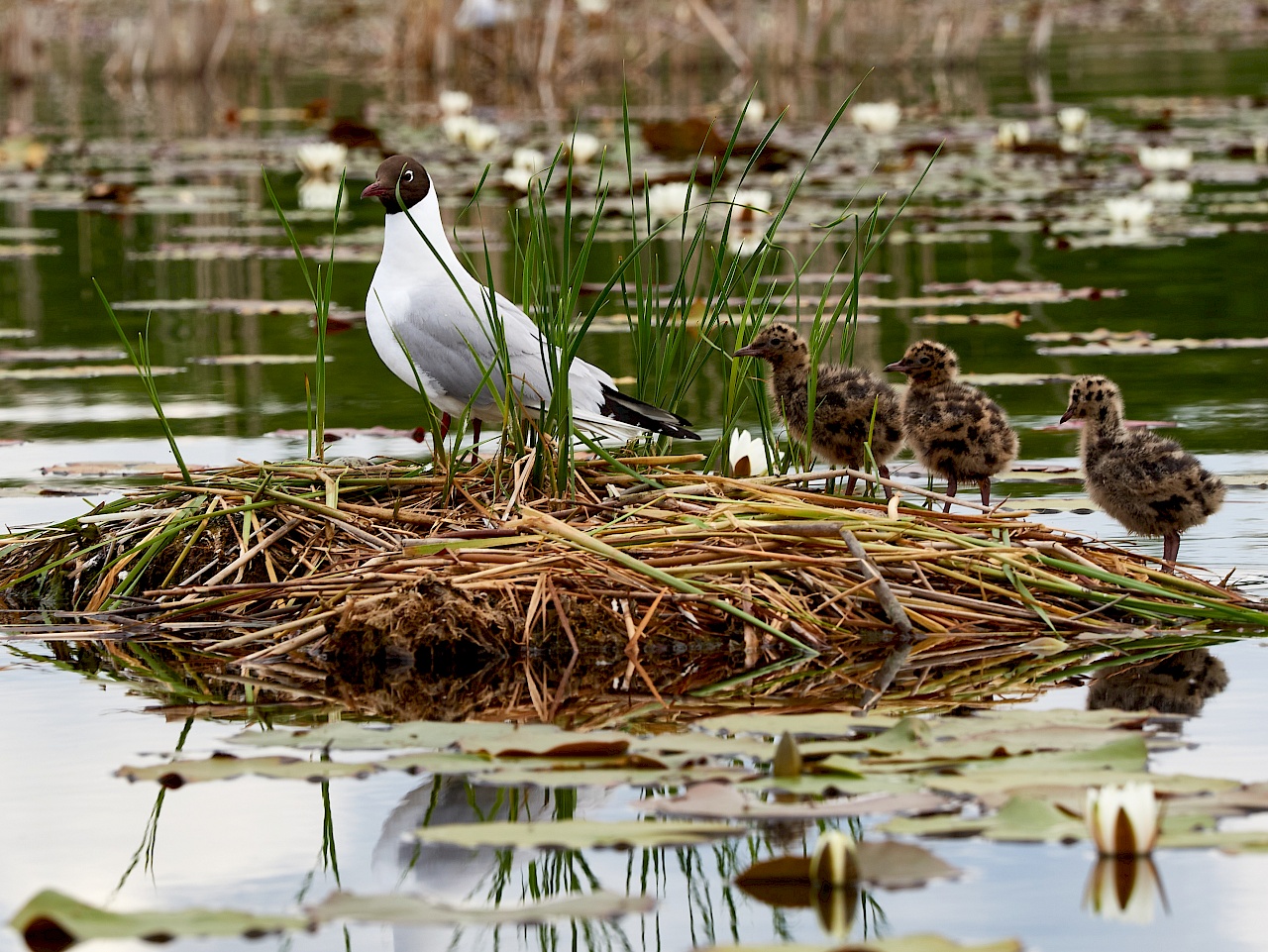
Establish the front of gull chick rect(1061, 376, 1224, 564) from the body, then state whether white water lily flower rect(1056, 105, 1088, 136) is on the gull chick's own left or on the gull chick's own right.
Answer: on the gull chick's own right

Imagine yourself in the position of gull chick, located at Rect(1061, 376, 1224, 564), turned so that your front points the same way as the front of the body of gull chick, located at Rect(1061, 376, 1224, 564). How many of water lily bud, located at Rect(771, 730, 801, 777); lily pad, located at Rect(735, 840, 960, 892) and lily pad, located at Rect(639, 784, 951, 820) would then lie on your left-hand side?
3

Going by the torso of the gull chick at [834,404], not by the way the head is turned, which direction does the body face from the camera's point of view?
to the viewer's left

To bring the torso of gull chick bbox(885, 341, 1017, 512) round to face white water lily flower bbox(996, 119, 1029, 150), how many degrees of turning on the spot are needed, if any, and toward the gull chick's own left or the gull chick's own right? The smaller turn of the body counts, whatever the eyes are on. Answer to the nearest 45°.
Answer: approximately 90° to the gull chick's own right

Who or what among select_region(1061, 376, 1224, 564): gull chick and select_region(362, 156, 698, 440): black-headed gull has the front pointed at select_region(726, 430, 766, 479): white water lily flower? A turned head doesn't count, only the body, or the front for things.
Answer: the gull chick

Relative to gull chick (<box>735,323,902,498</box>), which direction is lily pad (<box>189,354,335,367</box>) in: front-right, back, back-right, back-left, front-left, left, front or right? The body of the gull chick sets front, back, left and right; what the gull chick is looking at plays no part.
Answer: front-right

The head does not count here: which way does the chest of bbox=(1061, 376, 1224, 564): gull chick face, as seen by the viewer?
to the viewer's left

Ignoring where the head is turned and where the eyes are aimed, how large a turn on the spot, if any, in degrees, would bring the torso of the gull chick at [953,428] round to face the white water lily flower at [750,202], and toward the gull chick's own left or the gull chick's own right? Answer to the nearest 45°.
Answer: approximately 90° to the gull chick's own right

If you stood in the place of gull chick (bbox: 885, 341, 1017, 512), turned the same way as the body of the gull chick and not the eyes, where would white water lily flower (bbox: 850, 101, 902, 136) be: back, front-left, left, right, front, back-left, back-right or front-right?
right

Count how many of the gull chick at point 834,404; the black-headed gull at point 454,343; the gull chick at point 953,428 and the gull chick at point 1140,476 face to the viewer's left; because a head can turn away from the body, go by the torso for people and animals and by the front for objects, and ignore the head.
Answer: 4

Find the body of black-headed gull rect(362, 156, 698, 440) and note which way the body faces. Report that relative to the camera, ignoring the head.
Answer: to the viewer's left

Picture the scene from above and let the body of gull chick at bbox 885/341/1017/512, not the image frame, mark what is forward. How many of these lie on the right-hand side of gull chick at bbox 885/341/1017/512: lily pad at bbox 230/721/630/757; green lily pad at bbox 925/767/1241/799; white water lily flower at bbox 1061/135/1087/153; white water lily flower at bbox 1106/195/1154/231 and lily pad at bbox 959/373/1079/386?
3

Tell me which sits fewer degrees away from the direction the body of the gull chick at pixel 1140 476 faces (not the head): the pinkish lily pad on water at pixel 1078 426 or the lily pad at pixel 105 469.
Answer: the lily pad at pixel 105 469

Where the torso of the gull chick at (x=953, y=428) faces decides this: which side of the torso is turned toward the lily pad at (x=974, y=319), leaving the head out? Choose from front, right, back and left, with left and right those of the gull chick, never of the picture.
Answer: right

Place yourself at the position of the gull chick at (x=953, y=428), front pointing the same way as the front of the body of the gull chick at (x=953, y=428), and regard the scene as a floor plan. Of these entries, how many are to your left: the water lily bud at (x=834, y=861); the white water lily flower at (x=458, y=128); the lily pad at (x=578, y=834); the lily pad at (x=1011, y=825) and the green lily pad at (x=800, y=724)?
4

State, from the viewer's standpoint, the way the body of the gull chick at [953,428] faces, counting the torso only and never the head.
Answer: to the viewer's left

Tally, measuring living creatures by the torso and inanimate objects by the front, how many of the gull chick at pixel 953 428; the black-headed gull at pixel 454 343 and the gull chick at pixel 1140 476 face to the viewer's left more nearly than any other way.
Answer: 3

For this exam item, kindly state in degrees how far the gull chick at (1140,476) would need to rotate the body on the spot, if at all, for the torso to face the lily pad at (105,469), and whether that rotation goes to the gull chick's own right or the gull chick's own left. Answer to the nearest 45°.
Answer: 0° — it already faces it

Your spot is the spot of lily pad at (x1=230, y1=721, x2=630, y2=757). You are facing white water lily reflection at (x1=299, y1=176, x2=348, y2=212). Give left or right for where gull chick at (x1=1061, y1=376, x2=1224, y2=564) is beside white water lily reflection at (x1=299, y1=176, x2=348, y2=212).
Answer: right
